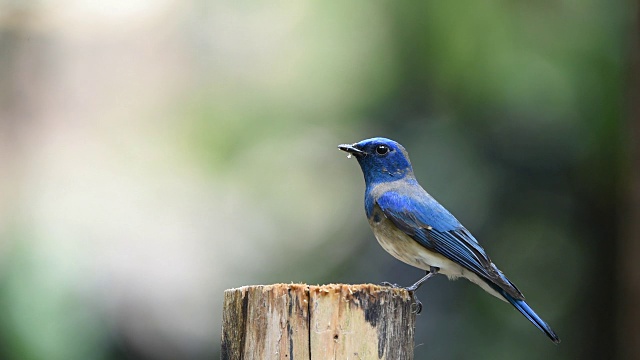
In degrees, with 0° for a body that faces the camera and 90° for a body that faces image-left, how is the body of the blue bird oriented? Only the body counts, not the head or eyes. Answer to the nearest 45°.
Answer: approximately 90°
